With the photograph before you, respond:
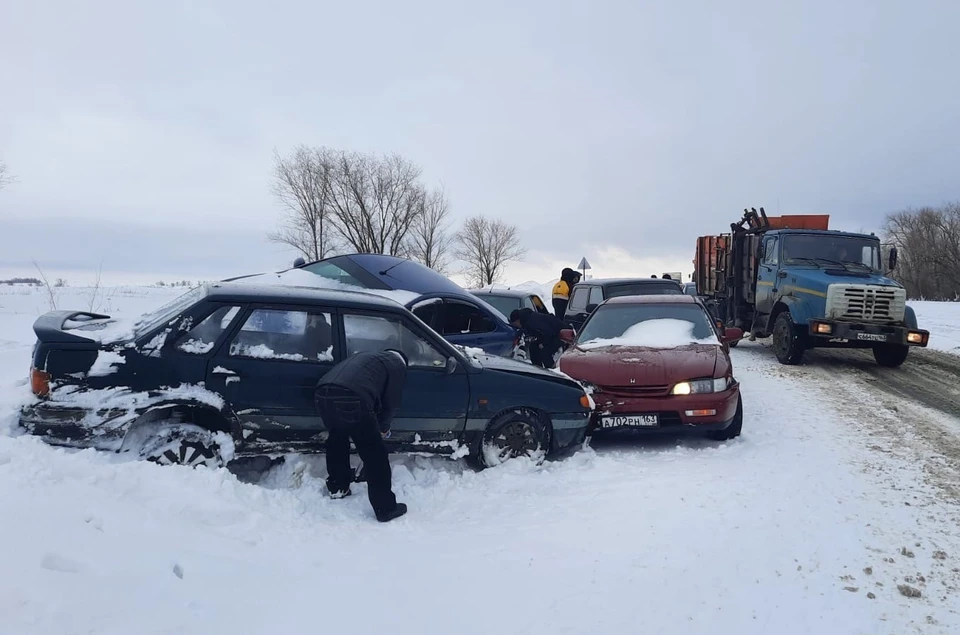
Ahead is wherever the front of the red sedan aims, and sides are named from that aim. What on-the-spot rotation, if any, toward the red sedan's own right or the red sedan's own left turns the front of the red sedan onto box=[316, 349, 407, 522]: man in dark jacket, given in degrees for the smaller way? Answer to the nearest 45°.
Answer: approximately 45° to the red sedan's own right

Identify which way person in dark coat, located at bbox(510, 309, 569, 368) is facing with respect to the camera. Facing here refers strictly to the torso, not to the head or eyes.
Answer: to the viewer's left

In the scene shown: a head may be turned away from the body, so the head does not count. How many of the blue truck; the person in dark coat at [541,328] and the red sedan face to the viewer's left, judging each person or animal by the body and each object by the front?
1

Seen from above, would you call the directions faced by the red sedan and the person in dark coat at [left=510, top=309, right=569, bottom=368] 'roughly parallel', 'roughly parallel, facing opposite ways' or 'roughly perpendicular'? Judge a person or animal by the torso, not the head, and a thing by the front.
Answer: roughly perpendicular

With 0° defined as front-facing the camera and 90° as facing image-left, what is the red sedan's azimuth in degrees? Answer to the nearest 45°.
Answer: approximately 0°

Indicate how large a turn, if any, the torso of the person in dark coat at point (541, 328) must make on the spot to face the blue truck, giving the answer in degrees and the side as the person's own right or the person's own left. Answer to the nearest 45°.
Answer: approximately 135° to the person's own right

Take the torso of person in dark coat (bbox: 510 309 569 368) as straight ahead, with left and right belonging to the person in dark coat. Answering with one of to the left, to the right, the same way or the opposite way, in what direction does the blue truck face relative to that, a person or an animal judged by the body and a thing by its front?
to the left

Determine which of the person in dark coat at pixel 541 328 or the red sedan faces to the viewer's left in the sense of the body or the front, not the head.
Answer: the person in dark coat

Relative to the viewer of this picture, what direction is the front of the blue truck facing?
facing the viewer and to the right of the viewer

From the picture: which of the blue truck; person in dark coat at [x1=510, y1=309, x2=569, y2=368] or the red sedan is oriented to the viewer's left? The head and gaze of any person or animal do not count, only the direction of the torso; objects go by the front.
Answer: the person in dark coat

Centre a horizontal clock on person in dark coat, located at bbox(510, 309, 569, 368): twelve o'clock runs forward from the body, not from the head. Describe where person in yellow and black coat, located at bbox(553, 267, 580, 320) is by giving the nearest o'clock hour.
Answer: person in yellow and black coat, located at bbox(553, 267, 580, 320) is roughly at 3 o'clock from person in dark coat, located at bbox(510, 309, 569, 368).

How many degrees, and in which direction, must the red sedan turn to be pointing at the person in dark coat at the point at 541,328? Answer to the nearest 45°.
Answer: approximately 135° to its right

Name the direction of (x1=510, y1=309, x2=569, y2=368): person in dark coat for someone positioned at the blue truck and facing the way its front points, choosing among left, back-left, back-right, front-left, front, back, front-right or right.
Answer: right
